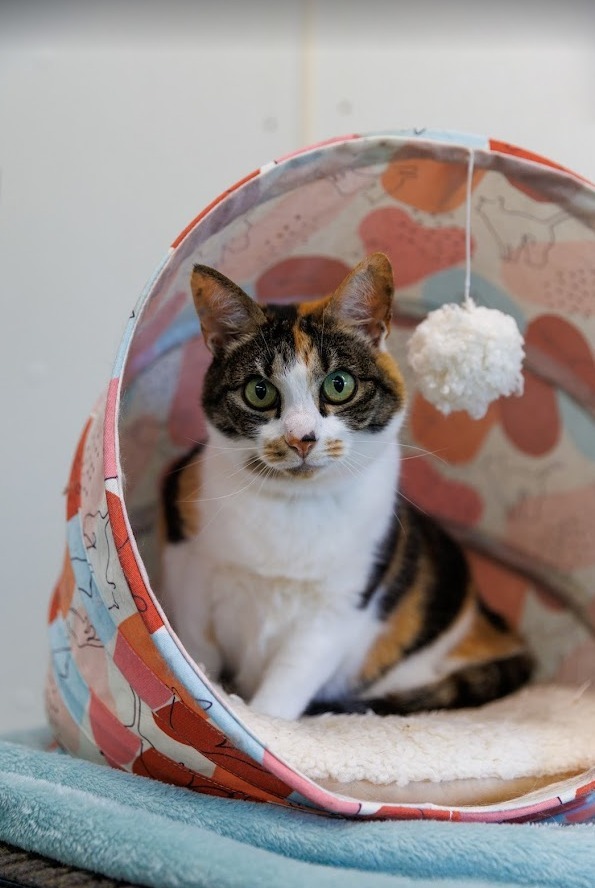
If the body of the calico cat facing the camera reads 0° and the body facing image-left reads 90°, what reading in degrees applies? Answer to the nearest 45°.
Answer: approximately 45°
